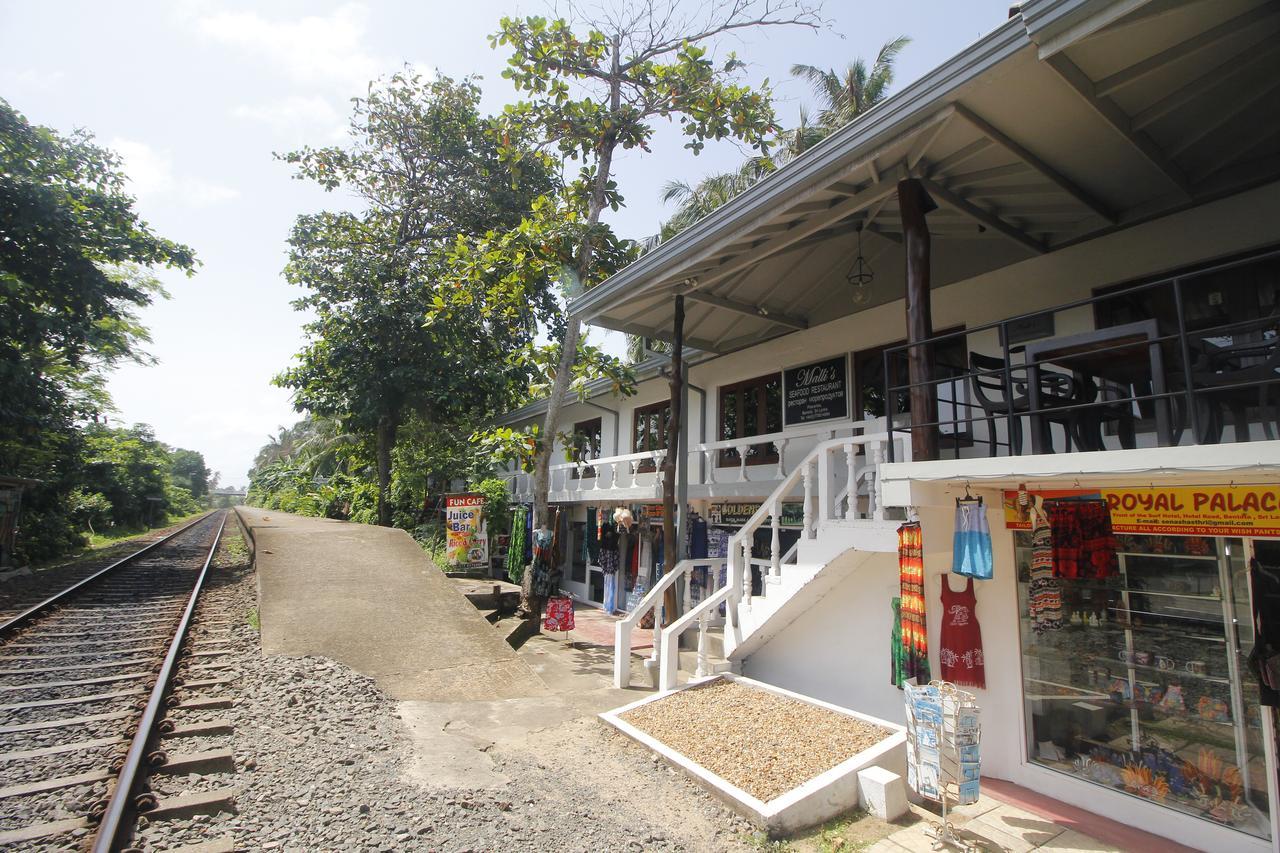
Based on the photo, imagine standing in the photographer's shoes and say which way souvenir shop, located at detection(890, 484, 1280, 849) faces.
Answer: facing the viewer and to the left of the viewer

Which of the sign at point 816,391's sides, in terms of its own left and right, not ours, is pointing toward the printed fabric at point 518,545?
right

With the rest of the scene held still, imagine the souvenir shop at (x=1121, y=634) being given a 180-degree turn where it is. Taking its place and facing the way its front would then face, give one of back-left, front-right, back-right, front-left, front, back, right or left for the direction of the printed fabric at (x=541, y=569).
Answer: back-left

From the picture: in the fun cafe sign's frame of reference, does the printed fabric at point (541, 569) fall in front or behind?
in front

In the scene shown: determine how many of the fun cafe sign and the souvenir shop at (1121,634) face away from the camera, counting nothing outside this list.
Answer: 0

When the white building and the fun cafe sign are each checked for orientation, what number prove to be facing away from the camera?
0

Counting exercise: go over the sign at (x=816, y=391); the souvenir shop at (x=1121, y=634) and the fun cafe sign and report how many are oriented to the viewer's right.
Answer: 0

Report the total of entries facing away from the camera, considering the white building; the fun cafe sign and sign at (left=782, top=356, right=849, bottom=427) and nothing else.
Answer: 0

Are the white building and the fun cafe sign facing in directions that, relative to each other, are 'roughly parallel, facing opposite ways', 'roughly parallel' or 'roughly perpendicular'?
roughly perpendicular

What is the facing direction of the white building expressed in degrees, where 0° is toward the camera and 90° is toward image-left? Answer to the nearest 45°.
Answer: approximately 45°

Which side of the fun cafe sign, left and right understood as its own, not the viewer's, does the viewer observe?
front

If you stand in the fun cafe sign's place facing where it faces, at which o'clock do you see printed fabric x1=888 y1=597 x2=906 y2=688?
The printed fabric is roughly at 11 o'clock from the fun cafe sign.
